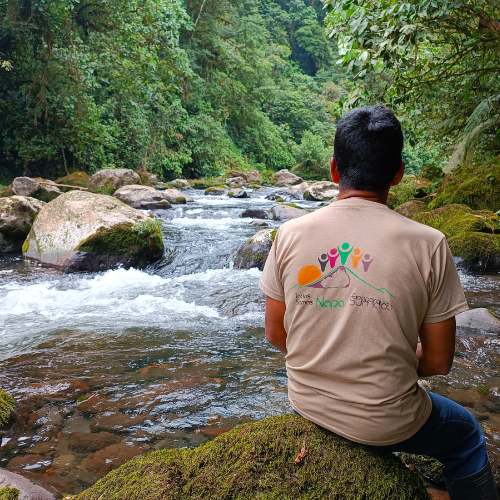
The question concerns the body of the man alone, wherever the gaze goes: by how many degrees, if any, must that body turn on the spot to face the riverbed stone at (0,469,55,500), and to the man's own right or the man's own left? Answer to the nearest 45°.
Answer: approximately 90° to the man's own left

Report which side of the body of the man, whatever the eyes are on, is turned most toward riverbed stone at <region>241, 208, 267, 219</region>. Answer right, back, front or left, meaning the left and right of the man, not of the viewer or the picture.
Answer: front

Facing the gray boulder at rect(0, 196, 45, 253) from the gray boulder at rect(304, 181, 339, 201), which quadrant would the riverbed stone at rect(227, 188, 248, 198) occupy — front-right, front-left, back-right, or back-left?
front-right

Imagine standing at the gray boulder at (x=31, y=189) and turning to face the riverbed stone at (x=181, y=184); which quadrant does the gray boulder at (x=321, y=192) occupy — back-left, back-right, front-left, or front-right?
front-right

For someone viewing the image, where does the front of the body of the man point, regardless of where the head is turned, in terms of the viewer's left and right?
facing away from the viewer

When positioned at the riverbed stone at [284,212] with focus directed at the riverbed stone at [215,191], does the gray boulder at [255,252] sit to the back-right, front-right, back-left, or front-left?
back-left

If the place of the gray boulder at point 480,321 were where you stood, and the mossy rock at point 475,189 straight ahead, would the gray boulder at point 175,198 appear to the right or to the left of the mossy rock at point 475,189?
left

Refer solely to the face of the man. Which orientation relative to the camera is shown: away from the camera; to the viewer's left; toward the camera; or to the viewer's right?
away from the camera

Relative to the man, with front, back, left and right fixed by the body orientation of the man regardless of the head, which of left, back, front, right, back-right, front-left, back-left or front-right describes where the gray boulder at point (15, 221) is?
front-left

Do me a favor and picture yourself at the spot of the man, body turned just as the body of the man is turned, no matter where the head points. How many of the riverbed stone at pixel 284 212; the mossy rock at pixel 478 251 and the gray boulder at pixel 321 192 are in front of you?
3

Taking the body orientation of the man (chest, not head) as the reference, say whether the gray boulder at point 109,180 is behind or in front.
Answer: in front
